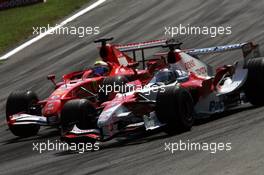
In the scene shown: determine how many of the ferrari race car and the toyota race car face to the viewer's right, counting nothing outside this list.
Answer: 0

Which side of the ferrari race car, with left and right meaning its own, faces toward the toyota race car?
left

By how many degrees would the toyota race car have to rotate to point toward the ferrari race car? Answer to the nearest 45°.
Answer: approximately 90° to its right

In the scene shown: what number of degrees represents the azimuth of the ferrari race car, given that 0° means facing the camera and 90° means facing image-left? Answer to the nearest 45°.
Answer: approximately 45°

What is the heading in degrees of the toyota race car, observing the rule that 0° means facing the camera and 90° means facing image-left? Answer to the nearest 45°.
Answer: approximately 45°
